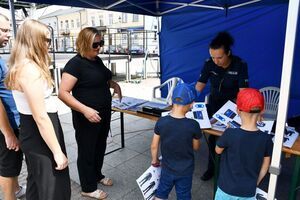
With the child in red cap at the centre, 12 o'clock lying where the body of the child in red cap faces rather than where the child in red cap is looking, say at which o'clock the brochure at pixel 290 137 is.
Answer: The brochure is roughly at 1 o'clock from the child in red cap.

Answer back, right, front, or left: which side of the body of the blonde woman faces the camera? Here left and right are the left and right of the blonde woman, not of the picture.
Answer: right

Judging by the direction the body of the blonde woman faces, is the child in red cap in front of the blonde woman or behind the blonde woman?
in front

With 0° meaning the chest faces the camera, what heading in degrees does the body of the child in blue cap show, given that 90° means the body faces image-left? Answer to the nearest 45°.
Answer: approximately 180°

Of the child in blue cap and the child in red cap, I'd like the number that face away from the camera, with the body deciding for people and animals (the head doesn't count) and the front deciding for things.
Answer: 2

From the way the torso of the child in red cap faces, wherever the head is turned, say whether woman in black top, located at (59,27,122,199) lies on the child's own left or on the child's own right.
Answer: on the child's own left

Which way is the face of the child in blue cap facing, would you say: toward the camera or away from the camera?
away from the camera

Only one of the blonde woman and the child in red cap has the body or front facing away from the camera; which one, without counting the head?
the child in red cap

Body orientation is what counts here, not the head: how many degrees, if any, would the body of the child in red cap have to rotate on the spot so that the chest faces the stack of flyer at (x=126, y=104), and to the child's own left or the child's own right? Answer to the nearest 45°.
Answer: approximately 45° to the child's own left

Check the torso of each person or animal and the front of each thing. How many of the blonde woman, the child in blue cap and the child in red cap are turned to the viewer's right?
1

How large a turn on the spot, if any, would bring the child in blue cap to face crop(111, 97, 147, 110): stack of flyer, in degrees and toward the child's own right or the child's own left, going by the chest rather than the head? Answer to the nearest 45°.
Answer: approximately 45° to the child's own left

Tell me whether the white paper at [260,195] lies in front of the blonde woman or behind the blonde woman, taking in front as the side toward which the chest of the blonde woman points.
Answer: in front

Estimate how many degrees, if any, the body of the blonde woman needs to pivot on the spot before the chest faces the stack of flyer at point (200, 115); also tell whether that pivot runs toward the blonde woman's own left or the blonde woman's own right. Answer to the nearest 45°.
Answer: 0° — they already face it

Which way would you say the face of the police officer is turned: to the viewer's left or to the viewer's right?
to the viewer's left

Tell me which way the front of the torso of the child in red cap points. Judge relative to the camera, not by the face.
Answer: away from the camera

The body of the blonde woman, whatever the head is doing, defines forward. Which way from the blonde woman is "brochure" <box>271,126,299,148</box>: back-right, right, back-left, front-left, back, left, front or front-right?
front
